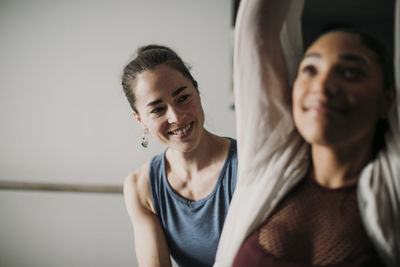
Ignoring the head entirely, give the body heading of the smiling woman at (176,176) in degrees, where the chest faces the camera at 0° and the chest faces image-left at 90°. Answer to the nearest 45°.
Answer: approximately 0°

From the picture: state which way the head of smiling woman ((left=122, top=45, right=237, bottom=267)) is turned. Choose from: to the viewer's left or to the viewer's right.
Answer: to the viewer's right

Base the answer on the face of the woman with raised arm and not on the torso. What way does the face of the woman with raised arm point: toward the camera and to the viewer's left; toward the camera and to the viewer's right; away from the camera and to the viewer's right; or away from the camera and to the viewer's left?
toward the camera and to the viewer's left
